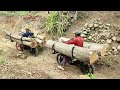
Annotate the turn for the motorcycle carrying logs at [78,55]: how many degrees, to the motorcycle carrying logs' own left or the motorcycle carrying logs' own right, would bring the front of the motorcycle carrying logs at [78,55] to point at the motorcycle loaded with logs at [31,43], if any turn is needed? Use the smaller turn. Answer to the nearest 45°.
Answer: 0° — it already faces it

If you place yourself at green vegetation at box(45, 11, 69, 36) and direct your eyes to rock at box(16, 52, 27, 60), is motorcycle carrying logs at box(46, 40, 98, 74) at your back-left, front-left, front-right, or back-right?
front-left

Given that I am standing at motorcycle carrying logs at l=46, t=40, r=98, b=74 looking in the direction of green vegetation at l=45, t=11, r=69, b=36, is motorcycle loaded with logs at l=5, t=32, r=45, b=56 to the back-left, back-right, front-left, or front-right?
front-left

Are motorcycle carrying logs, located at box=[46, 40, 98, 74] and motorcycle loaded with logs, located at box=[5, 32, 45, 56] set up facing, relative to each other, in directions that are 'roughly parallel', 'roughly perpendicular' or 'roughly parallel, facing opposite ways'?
roughly parallel
